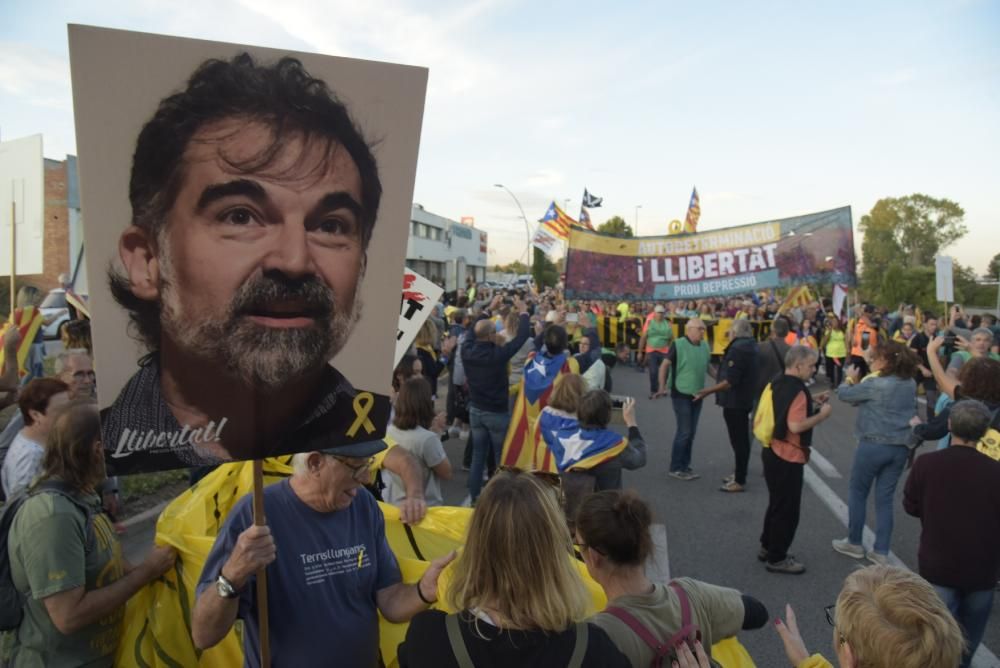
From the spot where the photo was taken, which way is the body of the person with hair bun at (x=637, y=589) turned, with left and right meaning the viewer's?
facing away from the viewer and to the left of the viewer

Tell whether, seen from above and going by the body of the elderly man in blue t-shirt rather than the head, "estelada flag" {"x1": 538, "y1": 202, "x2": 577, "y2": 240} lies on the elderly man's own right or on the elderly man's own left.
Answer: on the elderly man's own left

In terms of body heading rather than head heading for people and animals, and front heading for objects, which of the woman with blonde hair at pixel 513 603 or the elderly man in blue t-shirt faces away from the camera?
the woman with blonde hair

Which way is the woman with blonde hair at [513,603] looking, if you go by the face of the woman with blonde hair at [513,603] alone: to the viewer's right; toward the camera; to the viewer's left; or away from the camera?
away from the camera

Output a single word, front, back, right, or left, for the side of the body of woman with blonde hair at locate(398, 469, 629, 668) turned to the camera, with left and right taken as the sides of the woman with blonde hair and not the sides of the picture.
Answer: back

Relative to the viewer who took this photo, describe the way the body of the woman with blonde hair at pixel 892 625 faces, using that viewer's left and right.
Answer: facing away from the viewer and to the left of the viewer

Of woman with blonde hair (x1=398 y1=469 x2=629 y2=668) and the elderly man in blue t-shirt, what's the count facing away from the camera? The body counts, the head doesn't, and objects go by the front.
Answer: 1

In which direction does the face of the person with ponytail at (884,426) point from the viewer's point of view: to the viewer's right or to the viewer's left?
to the viewer's left

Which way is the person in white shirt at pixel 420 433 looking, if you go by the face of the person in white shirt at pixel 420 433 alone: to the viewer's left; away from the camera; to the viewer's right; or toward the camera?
away from the camera
